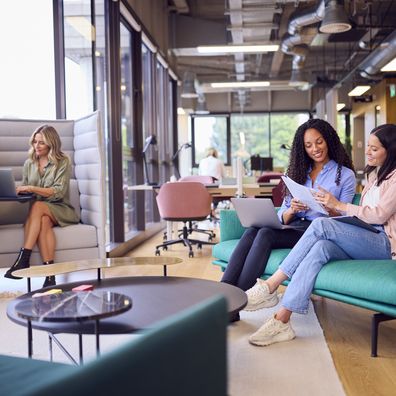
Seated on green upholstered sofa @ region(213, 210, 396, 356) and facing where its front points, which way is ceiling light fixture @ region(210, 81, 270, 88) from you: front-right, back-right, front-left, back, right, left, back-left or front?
back-right

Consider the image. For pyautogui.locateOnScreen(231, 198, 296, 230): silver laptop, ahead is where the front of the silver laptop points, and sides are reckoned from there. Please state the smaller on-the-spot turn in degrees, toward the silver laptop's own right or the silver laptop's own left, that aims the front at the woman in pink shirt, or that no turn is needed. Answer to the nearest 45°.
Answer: approximately 90° to the silver laptop's own right

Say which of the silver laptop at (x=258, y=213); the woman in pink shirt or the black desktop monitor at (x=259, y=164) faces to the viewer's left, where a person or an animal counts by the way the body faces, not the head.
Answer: the woman in pink shirt

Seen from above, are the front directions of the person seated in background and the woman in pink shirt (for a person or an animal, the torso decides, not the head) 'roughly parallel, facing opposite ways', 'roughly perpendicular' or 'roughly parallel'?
roughly perpendicular

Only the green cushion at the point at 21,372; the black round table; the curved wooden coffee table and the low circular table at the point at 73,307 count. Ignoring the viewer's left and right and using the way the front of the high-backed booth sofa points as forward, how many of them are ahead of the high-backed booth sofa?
4

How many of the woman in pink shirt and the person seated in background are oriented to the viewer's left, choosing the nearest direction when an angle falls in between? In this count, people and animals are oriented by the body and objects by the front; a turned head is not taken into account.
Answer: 1

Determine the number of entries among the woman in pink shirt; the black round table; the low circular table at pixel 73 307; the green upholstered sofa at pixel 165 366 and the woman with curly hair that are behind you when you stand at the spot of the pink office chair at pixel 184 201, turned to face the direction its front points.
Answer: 5

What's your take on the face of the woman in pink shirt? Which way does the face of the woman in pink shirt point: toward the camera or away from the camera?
toward the camera

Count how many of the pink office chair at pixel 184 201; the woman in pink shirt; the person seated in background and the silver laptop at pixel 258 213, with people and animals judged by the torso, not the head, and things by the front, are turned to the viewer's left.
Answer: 1

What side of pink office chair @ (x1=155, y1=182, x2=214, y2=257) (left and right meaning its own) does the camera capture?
back

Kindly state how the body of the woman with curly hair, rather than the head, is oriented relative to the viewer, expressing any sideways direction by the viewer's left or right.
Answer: facing the viewer and to the left of the viewer

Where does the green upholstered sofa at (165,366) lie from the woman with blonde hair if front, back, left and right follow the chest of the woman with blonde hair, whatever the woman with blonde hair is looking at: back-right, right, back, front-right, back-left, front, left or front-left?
front-left

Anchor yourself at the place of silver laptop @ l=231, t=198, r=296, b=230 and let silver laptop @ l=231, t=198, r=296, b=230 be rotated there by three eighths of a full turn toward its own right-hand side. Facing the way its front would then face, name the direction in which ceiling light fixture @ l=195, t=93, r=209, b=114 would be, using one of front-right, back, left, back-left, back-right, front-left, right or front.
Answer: back

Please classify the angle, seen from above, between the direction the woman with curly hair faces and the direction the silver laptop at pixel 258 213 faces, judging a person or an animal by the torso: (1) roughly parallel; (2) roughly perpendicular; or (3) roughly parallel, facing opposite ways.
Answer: roughly parallel, facing opposite ways

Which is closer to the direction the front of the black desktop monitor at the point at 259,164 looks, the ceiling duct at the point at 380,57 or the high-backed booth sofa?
the high-backed booth sofa

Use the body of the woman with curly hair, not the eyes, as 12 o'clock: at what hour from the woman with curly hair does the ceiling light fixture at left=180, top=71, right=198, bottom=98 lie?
The ceiling light fixture is roughly at 4 o'clock from the woman with curly hair.
